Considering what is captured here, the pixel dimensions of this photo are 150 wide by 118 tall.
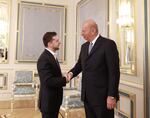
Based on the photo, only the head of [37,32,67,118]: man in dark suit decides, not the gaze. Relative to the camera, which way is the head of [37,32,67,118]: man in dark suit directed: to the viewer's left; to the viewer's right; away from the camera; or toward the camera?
to the viewer's right

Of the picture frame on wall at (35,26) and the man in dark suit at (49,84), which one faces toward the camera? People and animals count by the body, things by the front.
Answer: the picture frame on wall

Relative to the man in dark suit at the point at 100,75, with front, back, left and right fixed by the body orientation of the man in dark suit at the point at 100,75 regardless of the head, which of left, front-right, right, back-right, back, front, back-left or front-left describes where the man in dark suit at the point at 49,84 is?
front-right

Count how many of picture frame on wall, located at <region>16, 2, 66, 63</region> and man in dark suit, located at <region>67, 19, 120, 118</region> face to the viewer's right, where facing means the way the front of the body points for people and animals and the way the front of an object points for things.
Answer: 0

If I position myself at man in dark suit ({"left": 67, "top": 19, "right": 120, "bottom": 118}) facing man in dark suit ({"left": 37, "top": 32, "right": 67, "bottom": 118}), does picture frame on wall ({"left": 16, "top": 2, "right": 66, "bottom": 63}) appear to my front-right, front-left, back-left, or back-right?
front-right

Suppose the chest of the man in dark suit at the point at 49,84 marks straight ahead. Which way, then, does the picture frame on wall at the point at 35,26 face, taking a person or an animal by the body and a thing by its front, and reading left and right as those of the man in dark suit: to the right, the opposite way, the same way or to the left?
to the right

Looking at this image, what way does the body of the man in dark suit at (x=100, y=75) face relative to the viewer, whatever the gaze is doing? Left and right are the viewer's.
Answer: facing the viewer and to the left of the viewer

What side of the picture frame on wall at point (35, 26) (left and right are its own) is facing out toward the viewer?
front

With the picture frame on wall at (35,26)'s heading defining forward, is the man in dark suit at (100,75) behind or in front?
in front

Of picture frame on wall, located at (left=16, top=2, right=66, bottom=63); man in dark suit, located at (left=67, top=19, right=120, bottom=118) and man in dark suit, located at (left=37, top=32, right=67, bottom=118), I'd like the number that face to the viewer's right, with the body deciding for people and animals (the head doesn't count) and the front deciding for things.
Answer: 1

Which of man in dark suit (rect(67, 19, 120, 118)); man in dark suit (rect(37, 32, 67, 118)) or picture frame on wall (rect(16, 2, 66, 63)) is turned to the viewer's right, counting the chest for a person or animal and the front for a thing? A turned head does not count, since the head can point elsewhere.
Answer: man in dark suit (rect(37, 32, 67, 118))

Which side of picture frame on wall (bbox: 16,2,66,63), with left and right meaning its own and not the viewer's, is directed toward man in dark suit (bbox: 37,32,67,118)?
front

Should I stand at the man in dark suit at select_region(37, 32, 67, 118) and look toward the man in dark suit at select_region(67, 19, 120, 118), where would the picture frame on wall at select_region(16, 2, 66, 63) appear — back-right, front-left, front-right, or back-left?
back-left

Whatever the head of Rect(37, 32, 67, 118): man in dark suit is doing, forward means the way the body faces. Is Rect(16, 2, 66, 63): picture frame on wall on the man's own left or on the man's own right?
on the man's own left

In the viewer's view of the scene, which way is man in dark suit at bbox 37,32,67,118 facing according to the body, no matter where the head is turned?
to the viewer's right
